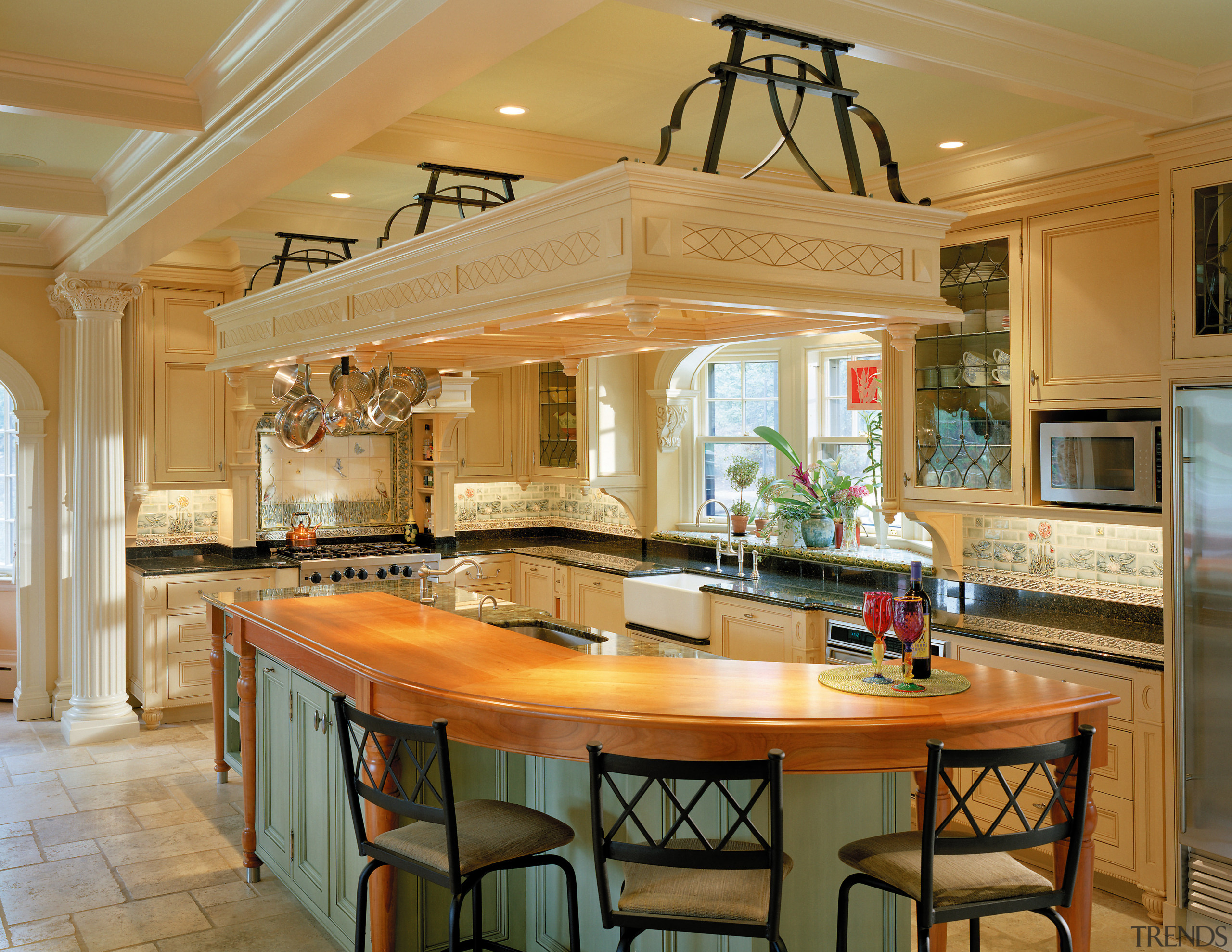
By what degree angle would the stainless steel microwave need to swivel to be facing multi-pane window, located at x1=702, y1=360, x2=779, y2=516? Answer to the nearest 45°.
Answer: approximately 90° to its right

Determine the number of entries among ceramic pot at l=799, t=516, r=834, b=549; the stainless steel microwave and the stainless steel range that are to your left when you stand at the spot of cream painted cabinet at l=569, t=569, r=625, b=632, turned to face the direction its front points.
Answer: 2

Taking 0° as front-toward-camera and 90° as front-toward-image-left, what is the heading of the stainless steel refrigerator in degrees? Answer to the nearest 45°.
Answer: approximately 45°

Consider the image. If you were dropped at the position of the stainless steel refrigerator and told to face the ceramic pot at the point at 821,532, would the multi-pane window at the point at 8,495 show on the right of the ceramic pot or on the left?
left
